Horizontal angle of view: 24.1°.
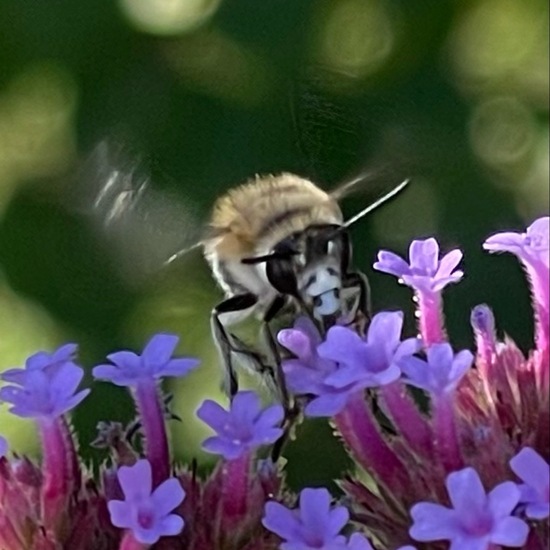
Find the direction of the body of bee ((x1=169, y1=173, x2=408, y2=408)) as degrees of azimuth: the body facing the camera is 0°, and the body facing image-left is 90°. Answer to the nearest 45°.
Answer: approximately 315°
